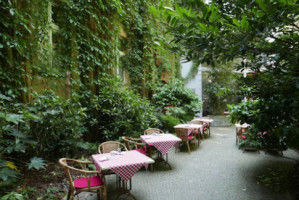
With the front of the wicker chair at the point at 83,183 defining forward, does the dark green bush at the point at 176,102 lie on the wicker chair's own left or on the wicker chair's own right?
on the wicker chair's own left

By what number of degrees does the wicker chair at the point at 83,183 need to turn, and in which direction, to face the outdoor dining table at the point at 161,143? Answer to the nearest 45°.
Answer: approximately 45° to its left

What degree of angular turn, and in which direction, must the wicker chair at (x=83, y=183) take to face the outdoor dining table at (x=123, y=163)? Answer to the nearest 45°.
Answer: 0° — it already faces it

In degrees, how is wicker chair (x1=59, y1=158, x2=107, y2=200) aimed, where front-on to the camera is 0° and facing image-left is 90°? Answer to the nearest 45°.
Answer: approximately 270°

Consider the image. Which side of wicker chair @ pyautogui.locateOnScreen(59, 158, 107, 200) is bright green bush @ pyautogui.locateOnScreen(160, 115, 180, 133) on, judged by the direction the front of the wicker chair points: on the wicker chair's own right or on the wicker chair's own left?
on the wicker chair's own left

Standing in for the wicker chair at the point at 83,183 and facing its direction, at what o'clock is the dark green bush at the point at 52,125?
The dark green bush is roughly at 8 o'clock from the wicker chair.

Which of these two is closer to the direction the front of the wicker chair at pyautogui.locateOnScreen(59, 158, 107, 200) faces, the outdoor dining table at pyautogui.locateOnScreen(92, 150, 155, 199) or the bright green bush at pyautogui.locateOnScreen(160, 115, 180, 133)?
the outdoor dining table

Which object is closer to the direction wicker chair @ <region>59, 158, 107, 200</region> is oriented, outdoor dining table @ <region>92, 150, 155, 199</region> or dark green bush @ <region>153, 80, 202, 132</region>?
the outdoor dining table
